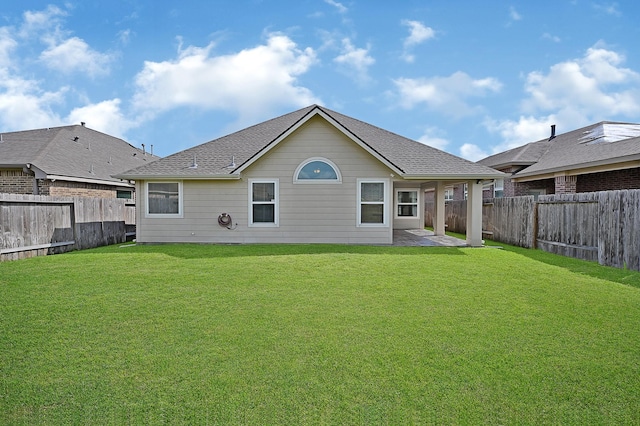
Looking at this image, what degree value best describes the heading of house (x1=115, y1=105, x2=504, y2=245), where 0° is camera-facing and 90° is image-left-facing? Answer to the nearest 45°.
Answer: approximately 180°

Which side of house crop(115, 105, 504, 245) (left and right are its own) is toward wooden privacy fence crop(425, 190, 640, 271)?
right

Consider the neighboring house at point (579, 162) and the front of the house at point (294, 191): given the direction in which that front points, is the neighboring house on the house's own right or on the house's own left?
on the house's own right

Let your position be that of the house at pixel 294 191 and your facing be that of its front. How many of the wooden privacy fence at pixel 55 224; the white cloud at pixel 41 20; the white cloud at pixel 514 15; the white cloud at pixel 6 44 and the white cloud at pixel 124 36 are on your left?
4

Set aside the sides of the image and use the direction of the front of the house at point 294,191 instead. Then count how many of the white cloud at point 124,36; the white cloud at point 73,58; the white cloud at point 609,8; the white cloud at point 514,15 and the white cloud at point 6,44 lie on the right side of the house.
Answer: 2

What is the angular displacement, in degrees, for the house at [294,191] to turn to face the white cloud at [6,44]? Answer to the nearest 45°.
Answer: approximately 90° to its left
